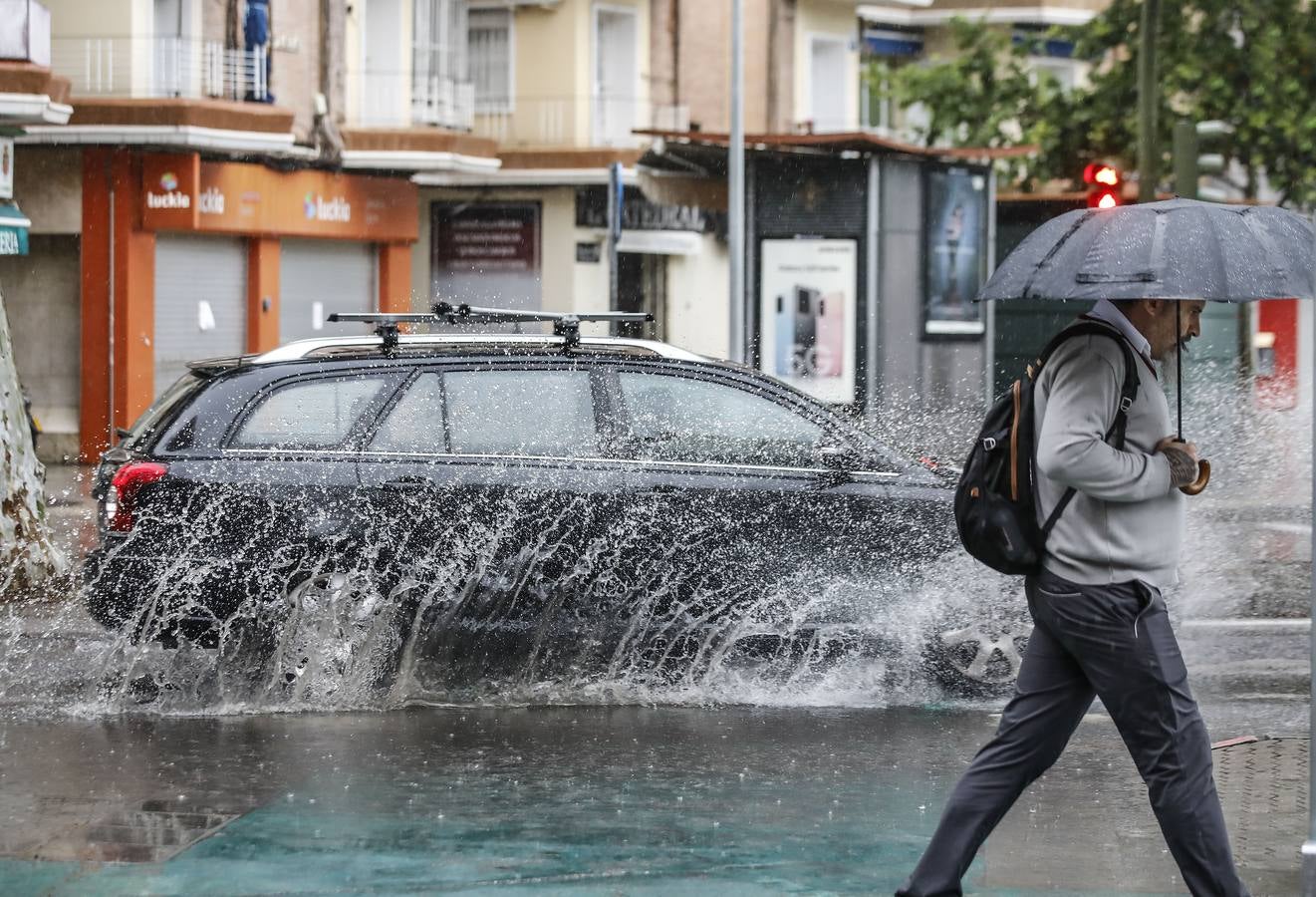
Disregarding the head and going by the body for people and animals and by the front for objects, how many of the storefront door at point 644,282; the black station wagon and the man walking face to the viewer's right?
2

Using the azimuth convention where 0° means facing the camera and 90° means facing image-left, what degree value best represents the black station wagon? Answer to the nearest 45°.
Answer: approximately 270°

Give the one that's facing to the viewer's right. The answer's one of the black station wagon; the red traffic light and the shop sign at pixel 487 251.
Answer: the black station wagon

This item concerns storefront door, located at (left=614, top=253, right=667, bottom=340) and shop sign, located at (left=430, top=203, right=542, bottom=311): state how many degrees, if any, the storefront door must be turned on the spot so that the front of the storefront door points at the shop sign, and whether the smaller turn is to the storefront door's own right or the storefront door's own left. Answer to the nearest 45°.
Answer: approximately 45° to the storefront door's own right

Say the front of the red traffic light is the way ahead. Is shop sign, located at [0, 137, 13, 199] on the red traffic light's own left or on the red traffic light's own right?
on the red traffic light's own right

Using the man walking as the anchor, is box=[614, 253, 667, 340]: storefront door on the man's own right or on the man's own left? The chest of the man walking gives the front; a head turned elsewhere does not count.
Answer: on the man's own left

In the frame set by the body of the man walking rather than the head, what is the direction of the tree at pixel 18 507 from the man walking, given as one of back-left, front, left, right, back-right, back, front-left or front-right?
back-left

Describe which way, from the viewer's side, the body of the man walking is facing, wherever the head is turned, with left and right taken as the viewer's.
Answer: facing to the right of the viewer

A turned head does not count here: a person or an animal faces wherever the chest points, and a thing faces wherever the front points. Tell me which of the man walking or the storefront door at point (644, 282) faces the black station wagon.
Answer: the storefront door

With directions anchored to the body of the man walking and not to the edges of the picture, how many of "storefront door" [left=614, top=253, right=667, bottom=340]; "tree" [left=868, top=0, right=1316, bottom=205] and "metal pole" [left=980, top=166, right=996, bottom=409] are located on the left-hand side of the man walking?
3

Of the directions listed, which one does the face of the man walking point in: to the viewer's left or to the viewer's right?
to the viewer's right

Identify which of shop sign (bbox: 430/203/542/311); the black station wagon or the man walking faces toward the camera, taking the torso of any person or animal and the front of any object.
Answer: the shop sign
